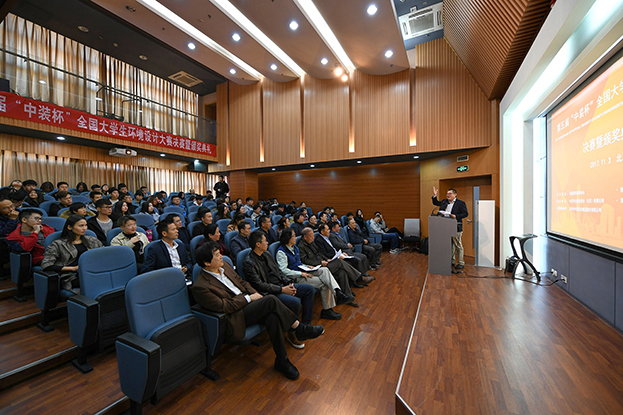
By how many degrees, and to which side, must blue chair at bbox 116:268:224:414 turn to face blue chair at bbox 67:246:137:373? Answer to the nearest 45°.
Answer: approximately 180°

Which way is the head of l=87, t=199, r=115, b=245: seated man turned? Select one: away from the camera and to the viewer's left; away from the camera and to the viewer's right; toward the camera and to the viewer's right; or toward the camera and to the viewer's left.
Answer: toward the camera and to the viewer's right

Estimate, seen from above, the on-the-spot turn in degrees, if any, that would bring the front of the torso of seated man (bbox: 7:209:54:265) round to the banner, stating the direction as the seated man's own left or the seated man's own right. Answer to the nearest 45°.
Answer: approximately 135° to the seated man's own left

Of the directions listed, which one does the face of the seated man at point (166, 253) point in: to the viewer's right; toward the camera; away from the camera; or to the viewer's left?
to the viewer's right

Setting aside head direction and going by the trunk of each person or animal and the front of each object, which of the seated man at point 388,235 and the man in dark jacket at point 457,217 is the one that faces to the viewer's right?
the seated man

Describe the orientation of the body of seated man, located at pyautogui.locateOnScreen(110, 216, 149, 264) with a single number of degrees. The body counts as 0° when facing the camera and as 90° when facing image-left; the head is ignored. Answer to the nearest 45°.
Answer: approximately 315°

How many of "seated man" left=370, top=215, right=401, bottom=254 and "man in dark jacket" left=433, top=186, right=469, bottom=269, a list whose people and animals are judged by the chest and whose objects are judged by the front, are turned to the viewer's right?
1

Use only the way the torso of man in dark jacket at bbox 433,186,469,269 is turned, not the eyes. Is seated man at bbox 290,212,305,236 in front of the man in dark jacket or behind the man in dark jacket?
in front

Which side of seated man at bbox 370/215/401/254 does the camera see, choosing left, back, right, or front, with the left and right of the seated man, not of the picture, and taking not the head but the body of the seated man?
right

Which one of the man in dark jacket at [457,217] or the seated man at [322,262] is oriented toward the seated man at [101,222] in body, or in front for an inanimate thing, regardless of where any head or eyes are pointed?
the man in dark jacket

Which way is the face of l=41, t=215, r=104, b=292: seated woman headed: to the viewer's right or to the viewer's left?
to the viewer's right

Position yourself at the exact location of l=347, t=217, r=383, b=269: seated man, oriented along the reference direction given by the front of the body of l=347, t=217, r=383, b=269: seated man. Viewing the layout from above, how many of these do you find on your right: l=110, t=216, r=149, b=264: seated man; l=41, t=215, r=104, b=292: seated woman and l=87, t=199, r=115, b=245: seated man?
3
